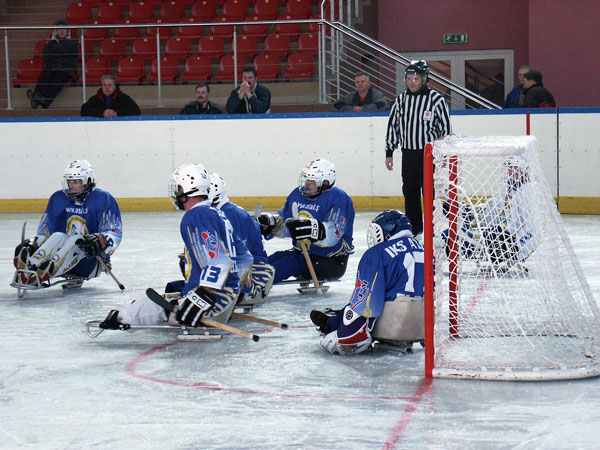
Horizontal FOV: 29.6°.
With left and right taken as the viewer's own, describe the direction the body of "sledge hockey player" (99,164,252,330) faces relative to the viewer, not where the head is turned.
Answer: facing to the left of the viewer

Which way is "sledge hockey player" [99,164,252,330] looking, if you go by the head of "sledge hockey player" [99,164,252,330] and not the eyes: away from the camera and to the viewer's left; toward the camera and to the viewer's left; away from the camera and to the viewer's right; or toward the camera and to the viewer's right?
away from the camera and to the viewer's left

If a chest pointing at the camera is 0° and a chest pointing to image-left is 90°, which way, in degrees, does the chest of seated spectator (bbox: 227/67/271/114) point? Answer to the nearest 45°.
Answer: approximately 0°

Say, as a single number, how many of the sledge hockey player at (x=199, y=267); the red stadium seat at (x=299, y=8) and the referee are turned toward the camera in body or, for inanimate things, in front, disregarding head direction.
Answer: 2

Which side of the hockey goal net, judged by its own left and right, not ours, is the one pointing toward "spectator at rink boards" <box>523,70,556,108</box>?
right

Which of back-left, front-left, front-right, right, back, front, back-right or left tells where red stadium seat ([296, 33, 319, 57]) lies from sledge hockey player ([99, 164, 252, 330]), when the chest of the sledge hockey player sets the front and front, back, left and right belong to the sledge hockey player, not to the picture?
right

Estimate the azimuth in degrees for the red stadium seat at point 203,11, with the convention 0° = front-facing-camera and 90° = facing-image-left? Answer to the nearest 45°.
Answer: approximately 0°

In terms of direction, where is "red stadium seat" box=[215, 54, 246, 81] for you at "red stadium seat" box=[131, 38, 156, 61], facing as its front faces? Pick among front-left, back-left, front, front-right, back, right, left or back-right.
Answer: front-left
